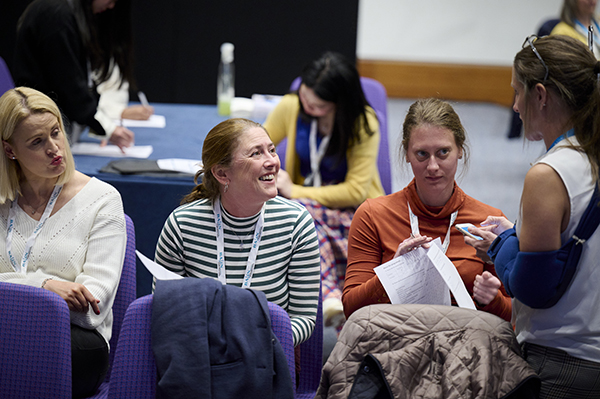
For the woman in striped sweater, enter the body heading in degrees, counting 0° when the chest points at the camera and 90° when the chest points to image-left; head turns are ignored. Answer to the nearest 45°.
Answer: approximately 0°

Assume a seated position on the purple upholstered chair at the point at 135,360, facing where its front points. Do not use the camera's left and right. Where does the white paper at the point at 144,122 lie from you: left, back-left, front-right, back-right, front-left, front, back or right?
back

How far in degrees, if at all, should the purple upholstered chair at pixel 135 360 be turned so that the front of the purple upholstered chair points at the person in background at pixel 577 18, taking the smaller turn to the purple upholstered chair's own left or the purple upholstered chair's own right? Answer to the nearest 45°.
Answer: approximately 135° to the purple upholstered chair's own left

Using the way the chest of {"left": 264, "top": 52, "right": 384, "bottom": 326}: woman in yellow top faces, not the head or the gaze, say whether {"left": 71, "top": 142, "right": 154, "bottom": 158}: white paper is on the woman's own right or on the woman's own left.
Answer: on the woman's own right

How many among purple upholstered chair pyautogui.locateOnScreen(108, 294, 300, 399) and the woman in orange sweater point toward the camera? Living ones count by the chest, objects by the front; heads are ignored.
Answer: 2

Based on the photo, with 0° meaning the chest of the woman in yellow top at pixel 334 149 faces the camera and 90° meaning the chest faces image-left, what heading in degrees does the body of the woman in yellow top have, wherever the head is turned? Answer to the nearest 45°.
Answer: approximately 45°

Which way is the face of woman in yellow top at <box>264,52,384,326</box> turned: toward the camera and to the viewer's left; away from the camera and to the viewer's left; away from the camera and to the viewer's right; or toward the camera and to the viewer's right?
toward the camera and to the viewer's left

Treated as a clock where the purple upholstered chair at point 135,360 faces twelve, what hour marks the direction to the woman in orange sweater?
The woman in orange sweater is roughly at 8 o'clock from the purple upholstered chair.

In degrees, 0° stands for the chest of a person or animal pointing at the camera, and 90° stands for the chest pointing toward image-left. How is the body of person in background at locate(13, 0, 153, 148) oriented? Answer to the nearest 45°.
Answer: approximately 315°
